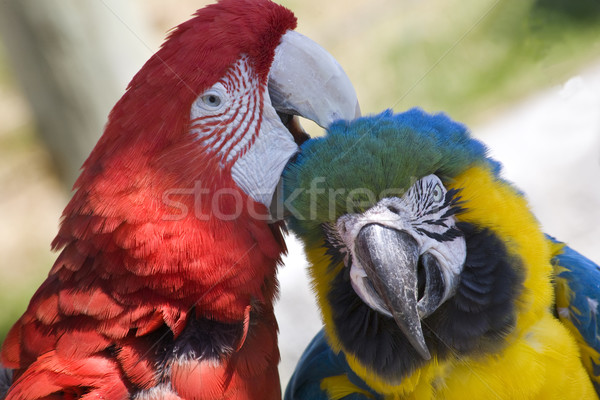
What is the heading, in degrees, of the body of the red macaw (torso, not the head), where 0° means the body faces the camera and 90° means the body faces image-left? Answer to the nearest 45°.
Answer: approximately 270°

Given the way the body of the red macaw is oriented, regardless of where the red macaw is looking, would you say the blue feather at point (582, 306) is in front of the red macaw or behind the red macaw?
in front

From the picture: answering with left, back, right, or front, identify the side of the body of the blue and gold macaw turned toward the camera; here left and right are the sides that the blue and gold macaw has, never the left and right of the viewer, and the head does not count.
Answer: front
